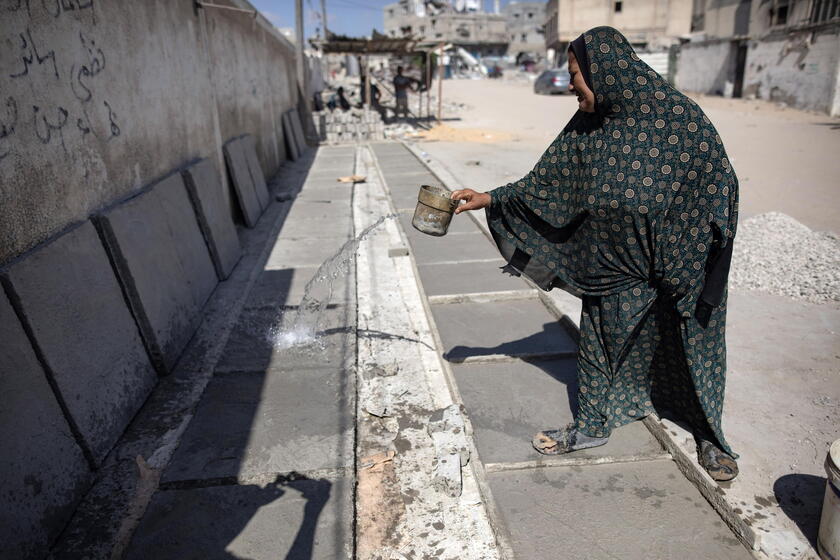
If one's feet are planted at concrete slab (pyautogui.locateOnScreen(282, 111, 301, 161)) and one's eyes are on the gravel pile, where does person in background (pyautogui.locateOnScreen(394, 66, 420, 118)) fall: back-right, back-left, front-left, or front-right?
back-left

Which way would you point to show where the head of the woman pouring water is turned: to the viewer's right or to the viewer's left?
to the viewer's left

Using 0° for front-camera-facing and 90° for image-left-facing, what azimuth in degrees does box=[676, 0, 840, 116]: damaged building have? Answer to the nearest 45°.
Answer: approximately 45°

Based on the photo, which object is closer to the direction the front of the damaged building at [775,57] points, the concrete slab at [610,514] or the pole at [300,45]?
the pole

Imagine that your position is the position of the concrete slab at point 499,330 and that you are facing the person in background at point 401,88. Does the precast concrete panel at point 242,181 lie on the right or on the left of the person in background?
left

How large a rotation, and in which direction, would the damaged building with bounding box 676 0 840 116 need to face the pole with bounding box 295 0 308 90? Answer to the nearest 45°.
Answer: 0° — it already faces it

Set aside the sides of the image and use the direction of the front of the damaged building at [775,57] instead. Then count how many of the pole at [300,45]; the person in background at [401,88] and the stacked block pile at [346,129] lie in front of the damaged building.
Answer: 3

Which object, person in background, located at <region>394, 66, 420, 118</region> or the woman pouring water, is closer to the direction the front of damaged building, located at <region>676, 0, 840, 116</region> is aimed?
the person in background

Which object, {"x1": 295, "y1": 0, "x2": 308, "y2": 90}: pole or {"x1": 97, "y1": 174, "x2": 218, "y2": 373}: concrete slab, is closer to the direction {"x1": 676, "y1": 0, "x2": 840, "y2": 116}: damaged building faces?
the pole
